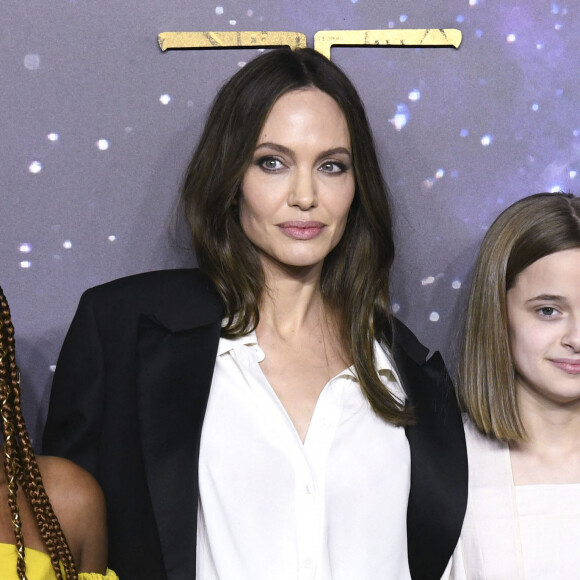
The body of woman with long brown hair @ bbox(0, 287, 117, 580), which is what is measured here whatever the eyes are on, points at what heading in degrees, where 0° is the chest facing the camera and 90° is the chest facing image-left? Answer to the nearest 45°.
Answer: approximately 0°
